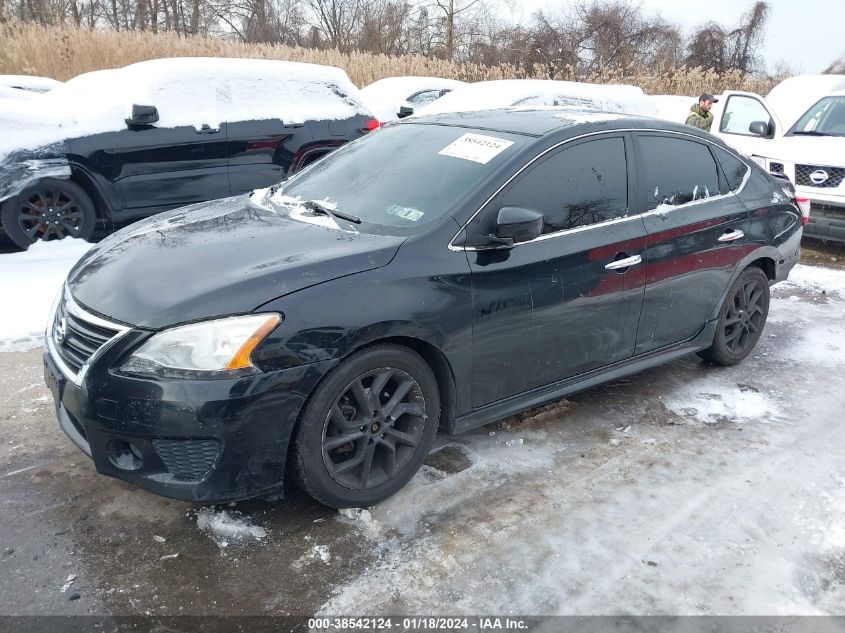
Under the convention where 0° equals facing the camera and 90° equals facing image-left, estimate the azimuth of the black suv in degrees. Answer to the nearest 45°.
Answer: approximately 45°

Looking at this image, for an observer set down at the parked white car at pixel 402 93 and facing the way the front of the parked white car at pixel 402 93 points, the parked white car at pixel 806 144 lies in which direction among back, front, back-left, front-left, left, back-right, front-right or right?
left

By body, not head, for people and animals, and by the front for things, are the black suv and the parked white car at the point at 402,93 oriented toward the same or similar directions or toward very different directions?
same or similar directions

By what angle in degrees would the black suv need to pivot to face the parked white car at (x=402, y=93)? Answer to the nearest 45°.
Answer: approximately 180°

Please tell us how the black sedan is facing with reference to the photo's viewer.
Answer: facing the viewer and to the left of the viewer

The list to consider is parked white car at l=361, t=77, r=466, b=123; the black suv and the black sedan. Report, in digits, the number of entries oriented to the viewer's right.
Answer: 0

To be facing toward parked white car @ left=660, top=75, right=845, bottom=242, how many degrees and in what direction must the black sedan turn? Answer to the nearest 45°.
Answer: approximately 180°

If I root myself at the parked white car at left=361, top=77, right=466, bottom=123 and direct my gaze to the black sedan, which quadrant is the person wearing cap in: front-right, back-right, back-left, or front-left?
front-left

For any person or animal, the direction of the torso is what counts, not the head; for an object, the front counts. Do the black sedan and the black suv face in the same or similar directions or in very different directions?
same or similar directions

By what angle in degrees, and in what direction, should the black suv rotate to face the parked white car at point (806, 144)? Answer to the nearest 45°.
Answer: approximately 135° to its left

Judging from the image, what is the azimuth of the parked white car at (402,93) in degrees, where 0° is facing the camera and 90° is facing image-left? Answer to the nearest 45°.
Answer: approximately 45°

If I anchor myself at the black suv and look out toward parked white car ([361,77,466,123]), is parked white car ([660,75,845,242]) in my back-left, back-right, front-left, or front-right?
front-right

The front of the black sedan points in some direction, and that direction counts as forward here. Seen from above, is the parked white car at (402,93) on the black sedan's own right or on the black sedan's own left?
on the black sedan's own right

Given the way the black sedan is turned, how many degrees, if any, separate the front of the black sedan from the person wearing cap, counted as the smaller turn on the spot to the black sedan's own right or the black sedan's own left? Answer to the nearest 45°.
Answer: approximately 180°

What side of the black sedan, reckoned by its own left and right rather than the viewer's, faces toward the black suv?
right
